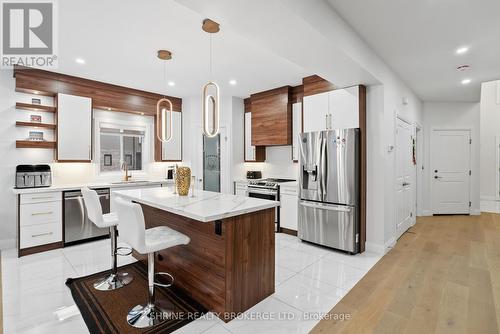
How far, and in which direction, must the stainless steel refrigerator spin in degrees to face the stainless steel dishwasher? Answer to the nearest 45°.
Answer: approximately 45° to its right

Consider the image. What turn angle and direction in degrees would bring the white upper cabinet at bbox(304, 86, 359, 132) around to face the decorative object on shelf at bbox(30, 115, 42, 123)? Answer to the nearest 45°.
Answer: approximately 45° to its right

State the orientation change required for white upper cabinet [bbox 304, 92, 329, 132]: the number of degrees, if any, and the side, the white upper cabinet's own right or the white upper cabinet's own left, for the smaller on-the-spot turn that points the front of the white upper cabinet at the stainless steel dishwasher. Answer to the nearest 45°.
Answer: approximately 45° to the white upper cabinet's own right

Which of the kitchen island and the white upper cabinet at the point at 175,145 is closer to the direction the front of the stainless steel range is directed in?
the kitchen island

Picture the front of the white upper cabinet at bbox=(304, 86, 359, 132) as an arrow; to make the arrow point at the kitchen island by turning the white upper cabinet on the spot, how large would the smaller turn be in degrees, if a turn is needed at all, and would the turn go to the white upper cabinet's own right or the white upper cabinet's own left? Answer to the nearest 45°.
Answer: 0° — it already faces it

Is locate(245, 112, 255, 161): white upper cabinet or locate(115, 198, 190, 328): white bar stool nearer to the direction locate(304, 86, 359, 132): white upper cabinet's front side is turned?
the white bar stool
